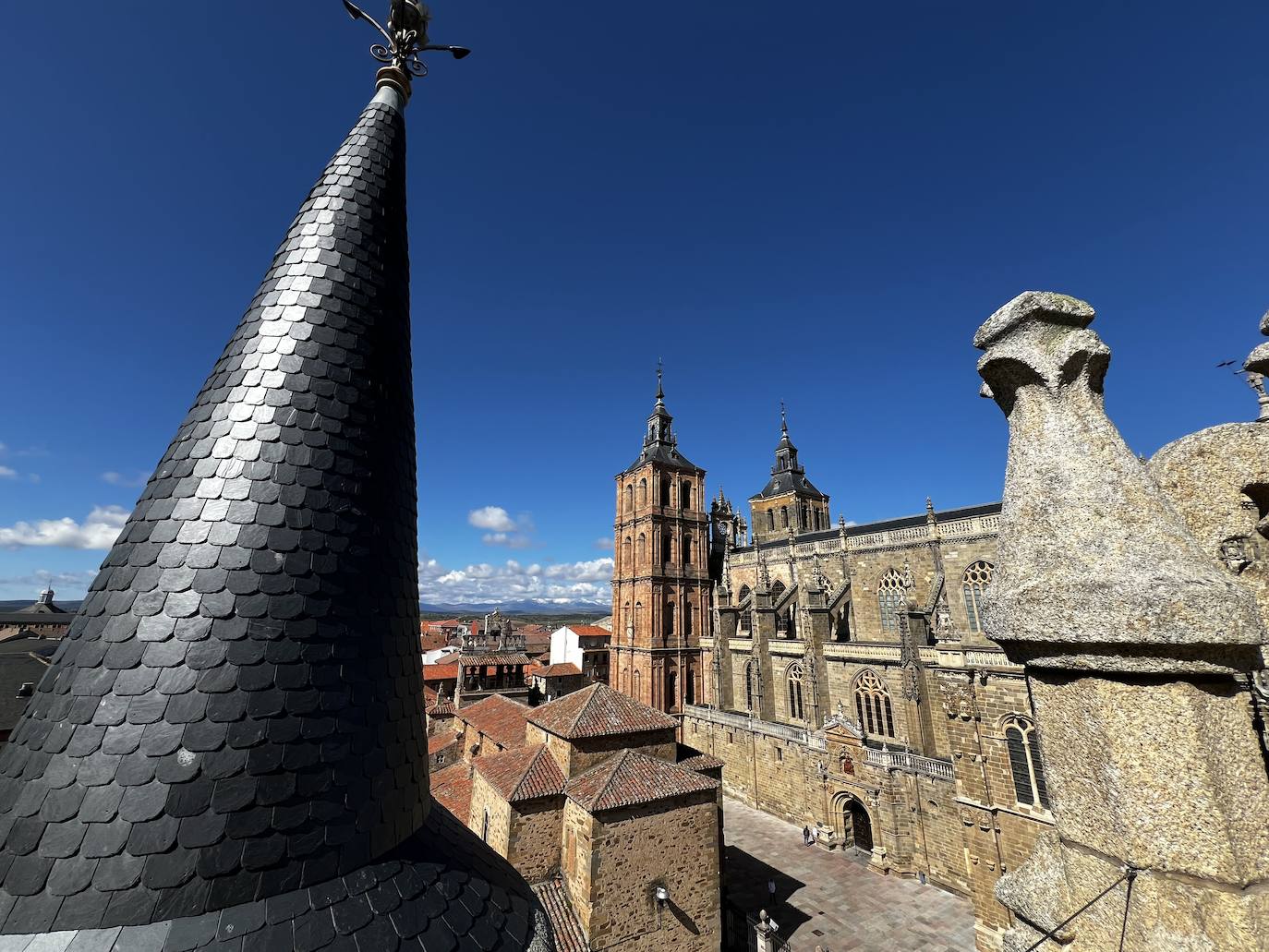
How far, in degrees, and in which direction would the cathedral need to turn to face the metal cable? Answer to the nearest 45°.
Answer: approximately 45° to its left
